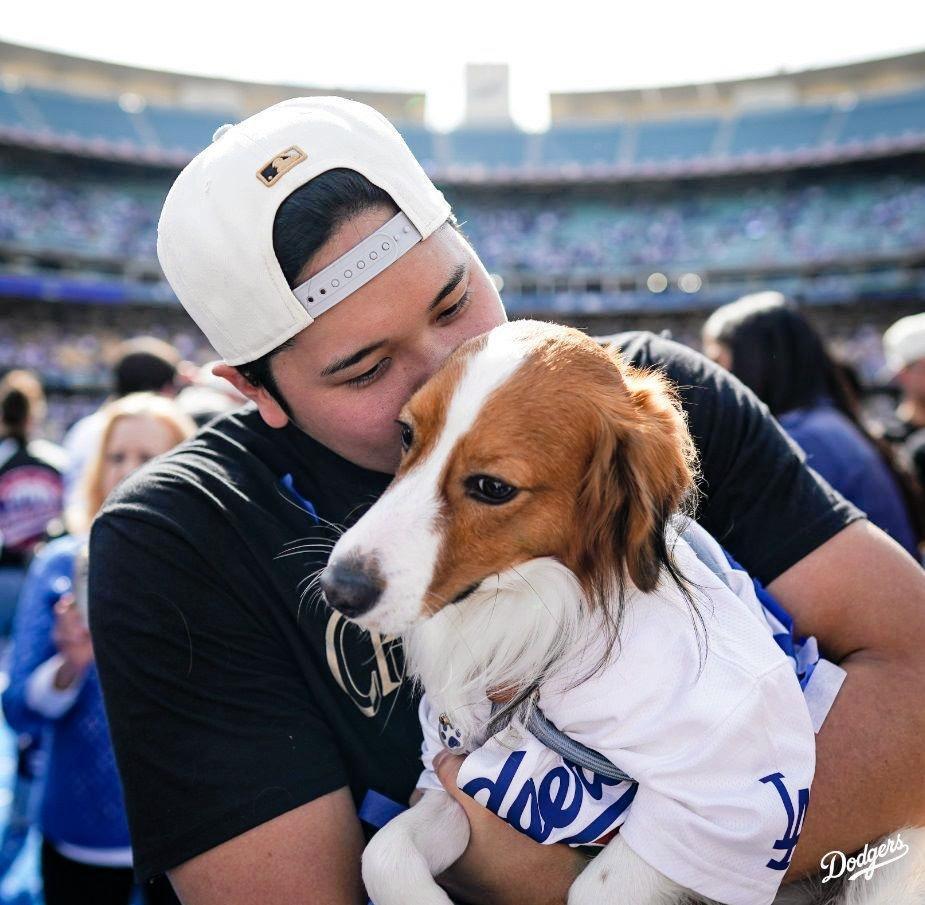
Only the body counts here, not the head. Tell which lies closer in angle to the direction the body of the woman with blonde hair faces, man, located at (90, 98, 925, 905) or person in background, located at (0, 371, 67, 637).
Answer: the man

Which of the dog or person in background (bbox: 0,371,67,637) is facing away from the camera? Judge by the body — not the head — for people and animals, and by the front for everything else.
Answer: the person in background

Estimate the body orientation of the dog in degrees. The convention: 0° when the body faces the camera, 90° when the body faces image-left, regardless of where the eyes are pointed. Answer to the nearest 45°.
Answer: approximately 45°

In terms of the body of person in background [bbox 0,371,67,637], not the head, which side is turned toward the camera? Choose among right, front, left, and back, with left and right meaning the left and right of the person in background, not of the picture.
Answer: back

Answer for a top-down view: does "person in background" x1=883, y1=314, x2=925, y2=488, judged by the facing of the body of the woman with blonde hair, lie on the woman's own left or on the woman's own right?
on the woman's own left

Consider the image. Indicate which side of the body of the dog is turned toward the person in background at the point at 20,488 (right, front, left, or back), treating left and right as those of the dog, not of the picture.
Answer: right

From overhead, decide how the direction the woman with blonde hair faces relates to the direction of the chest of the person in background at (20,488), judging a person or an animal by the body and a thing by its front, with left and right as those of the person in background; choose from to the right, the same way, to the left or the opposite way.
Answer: the opposite way

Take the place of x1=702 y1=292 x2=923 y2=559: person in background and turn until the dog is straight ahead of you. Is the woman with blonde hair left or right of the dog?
right

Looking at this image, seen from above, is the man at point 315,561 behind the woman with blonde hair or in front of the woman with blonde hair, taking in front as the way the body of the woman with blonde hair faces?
in front
